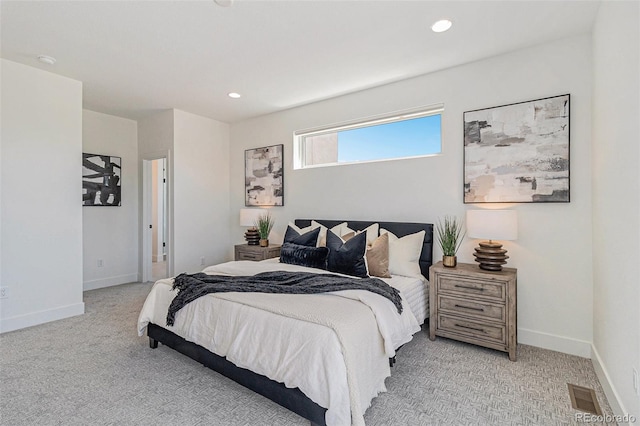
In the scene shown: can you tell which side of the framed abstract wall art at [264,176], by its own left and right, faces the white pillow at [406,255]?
left

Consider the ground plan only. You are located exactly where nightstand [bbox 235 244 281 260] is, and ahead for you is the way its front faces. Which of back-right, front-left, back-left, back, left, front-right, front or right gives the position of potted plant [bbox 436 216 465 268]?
left

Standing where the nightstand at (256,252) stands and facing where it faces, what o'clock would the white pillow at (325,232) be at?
The white pillow is roughly at 9 o'clock from the nightstand.

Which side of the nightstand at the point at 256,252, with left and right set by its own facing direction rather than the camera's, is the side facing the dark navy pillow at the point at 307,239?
left

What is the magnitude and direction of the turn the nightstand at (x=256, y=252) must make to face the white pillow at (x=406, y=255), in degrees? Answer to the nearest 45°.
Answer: approximately 90° to its left

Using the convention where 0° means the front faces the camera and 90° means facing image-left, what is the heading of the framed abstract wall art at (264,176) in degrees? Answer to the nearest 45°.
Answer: approximately 45°

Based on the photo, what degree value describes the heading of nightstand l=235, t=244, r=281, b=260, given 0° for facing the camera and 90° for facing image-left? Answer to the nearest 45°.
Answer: approximately 45°

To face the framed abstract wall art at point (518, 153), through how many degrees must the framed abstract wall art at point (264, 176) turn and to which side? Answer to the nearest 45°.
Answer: approximately 90° to its left

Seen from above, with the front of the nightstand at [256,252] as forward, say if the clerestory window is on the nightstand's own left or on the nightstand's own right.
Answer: on the nightstand's own left

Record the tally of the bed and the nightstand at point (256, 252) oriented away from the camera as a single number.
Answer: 0

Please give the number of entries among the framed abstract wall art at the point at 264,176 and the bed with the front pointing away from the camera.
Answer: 0

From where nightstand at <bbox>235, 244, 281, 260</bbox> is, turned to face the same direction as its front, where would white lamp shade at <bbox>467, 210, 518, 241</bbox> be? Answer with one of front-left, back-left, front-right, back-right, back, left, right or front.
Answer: left

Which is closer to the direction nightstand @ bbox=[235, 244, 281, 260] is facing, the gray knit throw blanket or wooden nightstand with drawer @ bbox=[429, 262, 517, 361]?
the gray knit throw blanket

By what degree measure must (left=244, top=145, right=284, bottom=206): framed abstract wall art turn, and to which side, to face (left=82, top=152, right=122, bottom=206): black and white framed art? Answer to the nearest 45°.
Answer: approximately 45° to its right

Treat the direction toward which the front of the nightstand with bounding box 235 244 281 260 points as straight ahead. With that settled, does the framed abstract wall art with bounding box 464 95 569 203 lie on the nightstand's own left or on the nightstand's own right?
on the nightstand's own left
